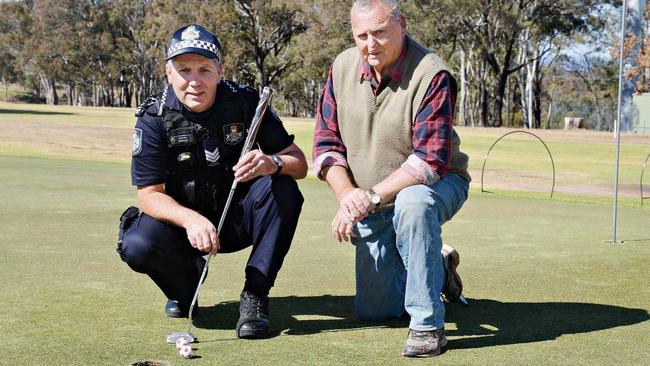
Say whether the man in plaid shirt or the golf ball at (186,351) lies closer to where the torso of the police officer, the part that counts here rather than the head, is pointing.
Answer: the golf ball

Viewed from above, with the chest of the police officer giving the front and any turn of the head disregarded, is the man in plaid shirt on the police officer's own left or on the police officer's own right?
on the police officer's own left

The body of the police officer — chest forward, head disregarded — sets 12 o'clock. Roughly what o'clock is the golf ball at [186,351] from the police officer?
The golf ball is roughly at 12 o'clock from the police officer.

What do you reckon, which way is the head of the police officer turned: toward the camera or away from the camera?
toward the camera

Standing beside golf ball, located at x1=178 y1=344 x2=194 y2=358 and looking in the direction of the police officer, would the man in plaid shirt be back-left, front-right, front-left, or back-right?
front-right

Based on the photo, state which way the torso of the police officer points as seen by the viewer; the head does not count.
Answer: toward the camera
